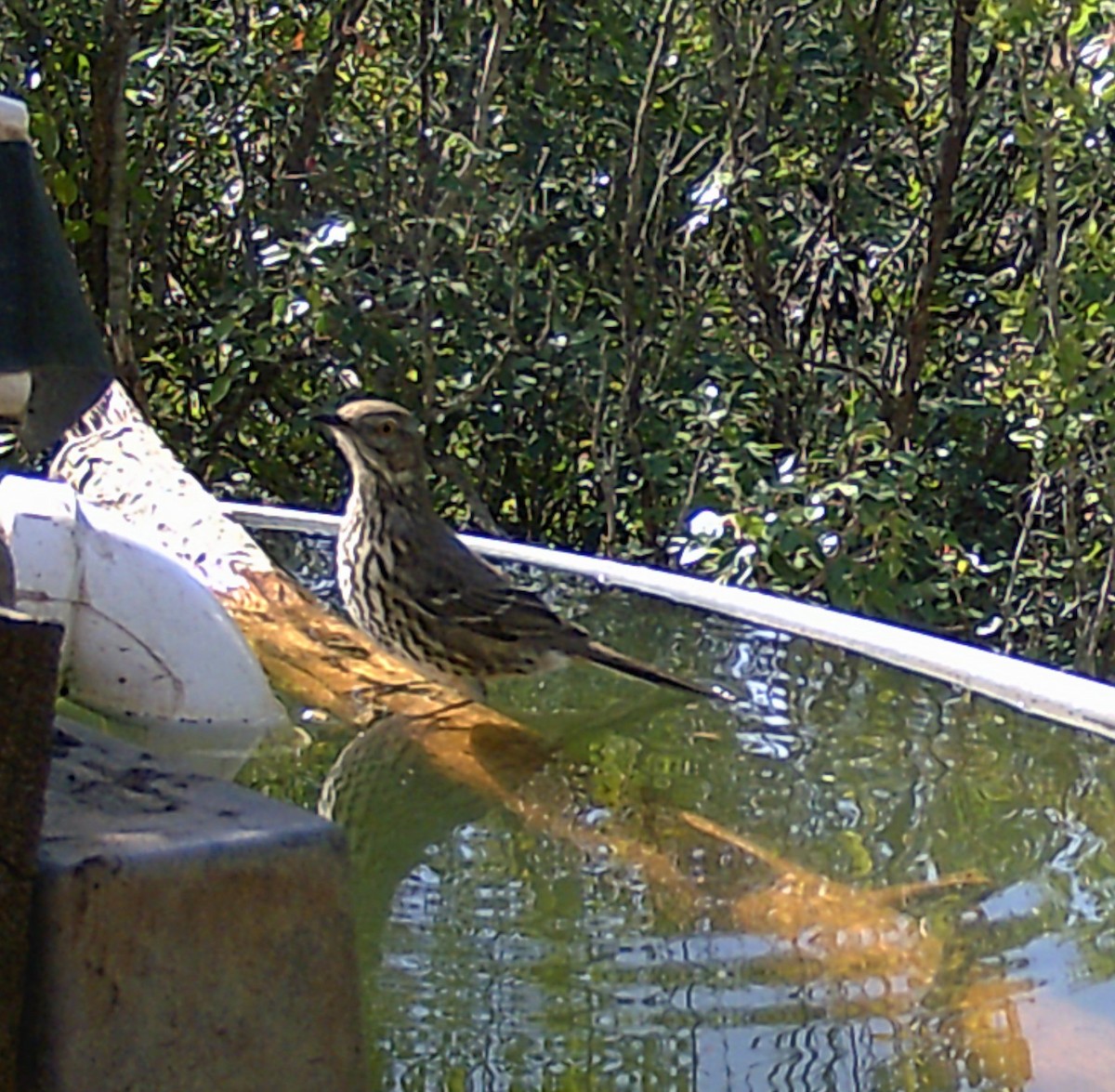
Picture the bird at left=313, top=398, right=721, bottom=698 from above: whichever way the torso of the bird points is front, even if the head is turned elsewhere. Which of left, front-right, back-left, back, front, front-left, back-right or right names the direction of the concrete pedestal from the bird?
left

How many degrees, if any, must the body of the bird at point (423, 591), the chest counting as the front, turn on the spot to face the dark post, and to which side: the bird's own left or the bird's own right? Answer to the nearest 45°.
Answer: approximately 90° to the bird's own left

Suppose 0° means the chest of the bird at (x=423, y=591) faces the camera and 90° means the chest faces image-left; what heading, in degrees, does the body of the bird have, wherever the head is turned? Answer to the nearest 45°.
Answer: approximately 90°

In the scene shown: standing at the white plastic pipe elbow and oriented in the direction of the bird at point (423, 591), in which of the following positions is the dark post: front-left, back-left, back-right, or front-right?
back-right
